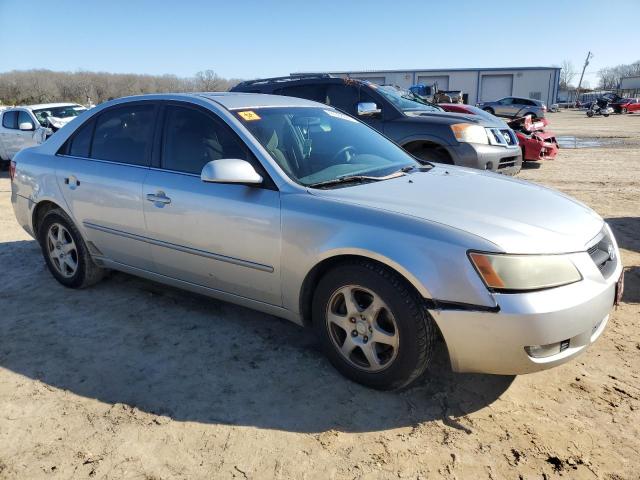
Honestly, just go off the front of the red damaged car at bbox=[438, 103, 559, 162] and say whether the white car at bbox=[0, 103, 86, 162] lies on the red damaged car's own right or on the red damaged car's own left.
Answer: on the red damaged car's own right

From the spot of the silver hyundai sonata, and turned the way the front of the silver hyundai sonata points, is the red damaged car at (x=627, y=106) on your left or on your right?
on your left

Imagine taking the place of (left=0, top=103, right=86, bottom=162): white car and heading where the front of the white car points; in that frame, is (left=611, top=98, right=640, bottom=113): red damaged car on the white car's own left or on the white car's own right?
on the white car's own left

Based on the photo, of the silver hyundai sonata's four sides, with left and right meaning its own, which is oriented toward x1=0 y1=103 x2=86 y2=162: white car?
back

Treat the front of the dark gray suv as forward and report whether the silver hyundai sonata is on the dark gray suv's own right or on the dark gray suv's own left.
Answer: on the dark gray suv's own right

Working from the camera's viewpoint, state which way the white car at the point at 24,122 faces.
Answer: facing the viewer and to the right of the viewer

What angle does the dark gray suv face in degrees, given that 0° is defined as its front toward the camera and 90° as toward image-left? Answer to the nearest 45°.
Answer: approximately 315°
